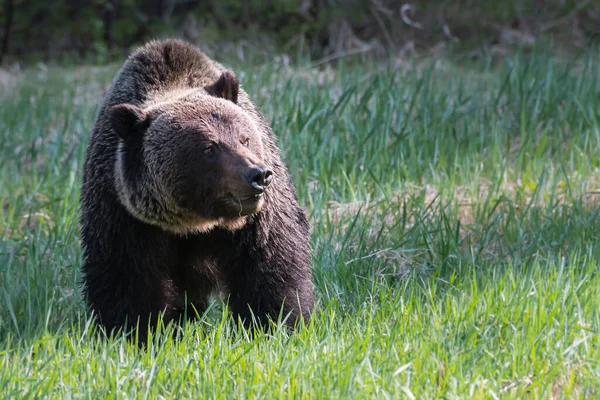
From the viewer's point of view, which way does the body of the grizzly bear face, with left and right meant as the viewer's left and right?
facing the viewer
